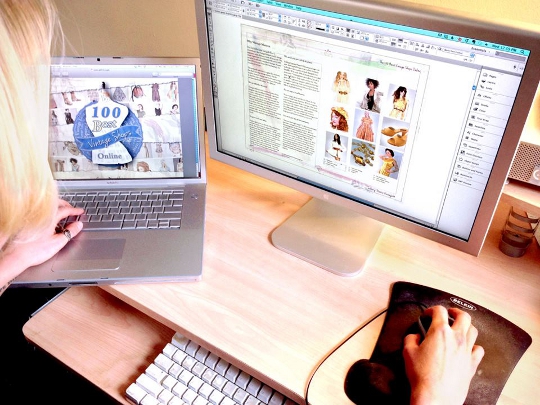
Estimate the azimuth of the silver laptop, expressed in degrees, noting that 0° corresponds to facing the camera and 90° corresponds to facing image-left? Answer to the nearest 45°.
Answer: approximately 0°

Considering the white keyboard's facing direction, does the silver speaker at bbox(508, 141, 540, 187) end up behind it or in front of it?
behind

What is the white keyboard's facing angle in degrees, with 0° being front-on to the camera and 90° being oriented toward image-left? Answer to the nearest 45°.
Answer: approximately 45°

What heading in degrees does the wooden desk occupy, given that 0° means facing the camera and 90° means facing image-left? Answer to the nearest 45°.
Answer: approximately 45°

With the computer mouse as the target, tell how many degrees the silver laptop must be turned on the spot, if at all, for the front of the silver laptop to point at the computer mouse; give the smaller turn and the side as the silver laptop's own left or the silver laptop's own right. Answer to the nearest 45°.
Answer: approximately 45° to the silver laptop's own left
